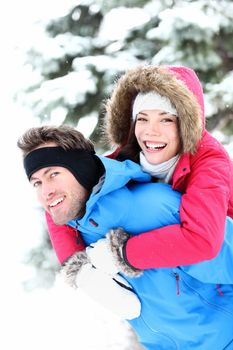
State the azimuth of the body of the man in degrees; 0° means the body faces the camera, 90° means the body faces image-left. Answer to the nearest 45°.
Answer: approximately 45°
